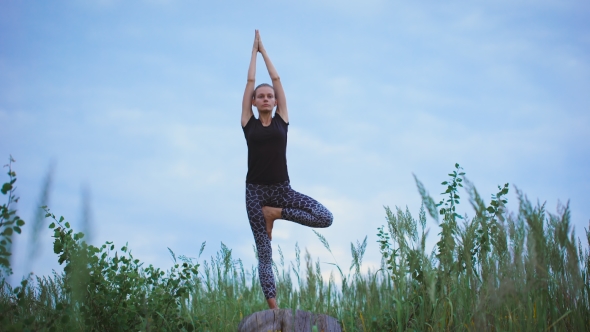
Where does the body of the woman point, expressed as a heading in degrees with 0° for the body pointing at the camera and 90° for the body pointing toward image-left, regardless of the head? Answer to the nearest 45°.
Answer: approximately 0°
